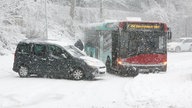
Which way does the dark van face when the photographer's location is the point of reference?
facing the viewer and to the right of the viewer

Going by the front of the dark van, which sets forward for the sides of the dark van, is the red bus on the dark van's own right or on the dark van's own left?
on the dark van's own left
